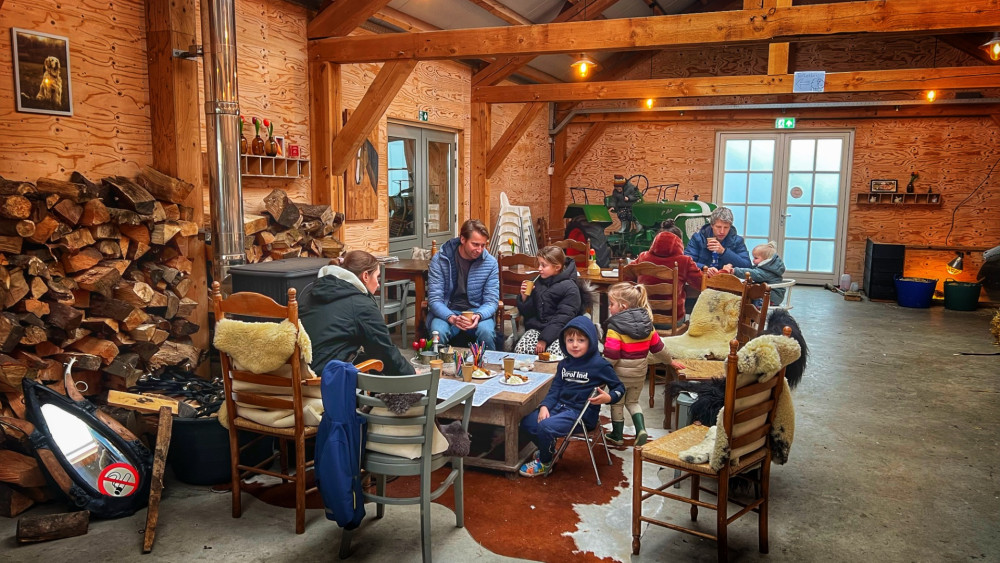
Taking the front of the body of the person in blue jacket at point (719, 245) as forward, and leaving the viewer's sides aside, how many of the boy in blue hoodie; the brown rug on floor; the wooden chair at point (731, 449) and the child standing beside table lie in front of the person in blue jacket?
4

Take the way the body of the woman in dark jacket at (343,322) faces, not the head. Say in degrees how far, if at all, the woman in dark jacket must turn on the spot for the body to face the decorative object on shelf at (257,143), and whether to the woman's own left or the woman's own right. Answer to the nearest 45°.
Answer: approximately 45° to the woman's own left

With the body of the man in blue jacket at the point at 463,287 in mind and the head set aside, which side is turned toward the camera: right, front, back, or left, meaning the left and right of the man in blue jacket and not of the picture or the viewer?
front

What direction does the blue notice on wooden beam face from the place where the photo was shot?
facing the viewer

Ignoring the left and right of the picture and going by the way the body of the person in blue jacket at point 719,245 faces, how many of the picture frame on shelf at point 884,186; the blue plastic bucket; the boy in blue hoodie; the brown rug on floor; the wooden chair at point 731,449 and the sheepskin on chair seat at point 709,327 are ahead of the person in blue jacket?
4

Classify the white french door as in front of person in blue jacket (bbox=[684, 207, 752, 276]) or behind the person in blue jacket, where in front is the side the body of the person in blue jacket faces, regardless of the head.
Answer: behind

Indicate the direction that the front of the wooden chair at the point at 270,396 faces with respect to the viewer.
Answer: facing away from the viewer and to the right of the viewer

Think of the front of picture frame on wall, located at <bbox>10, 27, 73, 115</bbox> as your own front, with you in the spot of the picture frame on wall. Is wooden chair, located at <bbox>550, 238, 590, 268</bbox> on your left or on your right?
on your left

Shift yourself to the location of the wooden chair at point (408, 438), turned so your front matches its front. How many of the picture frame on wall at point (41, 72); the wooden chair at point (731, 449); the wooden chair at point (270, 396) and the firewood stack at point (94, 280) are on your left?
3

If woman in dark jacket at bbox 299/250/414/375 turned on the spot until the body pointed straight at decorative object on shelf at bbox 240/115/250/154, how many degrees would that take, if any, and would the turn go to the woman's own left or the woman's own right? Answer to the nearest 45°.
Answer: approximately 45° to the woman's own left

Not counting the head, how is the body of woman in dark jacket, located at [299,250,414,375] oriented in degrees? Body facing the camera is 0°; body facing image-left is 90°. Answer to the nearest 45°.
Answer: approximately 225°

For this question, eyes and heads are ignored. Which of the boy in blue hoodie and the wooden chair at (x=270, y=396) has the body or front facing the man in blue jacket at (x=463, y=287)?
the wooden chair

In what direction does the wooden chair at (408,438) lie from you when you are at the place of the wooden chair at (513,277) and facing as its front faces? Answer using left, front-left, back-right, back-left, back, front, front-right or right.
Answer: front

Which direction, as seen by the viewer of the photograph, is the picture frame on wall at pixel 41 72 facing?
facing the viewer and to the right of the viewer

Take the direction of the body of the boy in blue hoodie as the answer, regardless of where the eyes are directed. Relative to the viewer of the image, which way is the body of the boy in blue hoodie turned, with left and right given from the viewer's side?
facing the viewer and to the left of the viewer

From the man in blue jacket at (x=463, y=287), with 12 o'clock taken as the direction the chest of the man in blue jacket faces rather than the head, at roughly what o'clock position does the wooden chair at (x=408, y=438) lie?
The wooden chair is roughly at 12 o'clock from the man in blue jacket.
